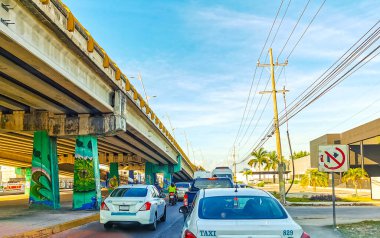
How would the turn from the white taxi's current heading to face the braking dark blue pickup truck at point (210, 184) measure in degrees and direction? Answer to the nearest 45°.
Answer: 0° — it already faces it

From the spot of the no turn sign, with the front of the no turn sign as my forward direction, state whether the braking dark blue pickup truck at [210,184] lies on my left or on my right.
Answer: on my right

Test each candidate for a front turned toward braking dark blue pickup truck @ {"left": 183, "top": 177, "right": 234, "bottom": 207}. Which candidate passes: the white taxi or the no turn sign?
the white taxi

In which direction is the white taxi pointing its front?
away from the camera

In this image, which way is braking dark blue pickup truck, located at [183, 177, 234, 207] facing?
away from the camera

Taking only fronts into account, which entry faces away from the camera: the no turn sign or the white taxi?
the white taxi

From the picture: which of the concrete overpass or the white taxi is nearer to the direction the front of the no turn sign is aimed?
the white taxi

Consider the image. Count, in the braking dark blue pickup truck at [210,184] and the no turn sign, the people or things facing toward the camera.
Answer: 1

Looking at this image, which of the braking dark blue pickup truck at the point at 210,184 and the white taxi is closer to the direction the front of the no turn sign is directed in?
the white taxi
